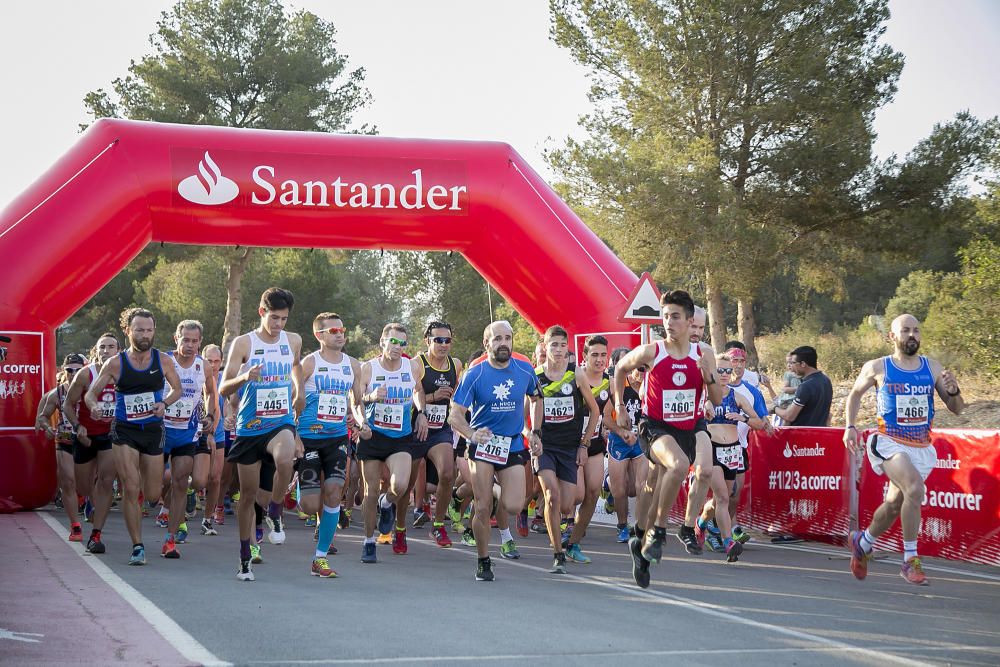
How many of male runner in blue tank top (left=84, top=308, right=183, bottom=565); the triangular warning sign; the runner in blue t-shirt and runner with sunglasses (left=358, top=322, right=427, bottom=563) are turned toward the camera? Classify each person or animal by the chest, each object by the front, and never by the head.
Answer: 4

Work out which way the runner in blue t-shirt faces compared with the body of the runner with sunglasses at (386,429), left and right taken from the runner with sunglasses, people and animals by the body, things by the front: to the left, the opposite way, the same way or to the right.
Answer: the same way

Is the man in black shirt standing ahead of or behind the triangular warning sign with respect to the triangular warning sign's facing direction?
ahead

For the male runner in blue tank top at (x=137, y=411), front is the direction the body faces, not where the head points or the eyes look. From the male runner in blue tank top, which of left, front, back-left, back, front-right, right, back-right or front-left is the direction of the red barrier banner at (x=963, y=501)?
left

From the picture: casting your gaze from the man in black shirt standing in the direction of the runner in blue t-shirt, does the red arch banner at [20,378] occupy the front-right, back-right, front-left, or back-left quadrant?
front-right

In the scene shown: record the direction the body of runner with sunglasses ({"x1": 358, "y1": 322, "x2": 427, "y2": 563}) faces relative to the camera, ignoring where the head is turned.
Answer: toward the camera

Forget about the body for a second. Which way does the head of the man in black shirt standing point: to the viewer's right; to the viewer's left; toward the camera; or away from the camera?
to the viewer's left

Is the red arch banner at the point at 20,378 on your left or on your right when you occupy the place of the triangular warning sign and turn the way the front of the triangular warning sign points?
on your right

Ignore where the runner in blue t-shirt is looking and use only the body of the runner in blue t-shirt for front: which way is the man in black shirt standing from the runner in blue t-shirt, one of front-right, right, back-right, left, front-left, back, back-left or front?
back-left

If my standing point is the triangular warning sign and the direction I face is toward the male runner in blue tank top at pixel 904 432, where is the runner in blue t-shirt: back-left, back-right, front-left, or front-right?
front-right

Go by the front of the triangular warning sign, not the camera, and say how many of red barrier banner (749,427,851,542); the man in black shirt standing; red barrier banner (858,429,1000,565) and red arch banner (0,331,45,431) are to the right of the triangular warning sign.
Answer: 1

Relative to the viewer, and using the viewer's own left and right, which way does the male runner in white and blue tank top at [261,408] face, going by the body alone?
facing the viewer and to the right of the viewer

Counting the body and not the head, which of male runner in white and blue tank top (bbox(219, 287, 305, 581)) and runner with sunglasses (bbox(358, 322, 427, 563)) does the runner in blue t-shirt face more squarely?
the male runner in white and blue tank top

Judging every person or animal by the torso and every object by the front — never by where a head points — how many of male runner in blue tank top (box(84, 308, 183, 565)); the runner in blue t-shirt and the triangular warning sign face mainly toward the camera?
3

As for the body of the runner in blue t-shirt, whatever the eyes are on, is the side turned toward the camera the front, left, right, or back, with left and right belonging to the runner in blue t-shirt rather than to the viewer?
front

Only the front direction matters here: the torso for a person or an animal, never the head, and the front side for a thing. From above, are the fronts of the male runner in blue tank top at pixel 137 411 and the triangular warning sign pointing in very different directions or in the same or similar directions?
same or similar directions

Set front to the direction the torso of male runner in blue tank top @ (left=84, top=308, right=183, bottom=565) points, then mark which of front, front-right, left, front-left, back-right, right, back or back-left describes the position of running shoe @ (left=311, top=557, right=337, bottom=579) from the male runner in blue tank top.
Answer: front-left

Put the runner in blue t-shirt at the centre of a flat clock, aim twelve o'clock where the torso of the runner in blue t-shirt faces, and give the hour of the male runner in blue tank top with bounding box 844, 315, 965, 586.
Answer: The male runner in blue tank top is roughly at 9 o'clock from the runner in blue t-shirt.

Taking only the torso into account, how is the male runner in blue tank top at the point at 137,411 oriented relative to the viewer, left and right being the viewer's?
facing the viewer
